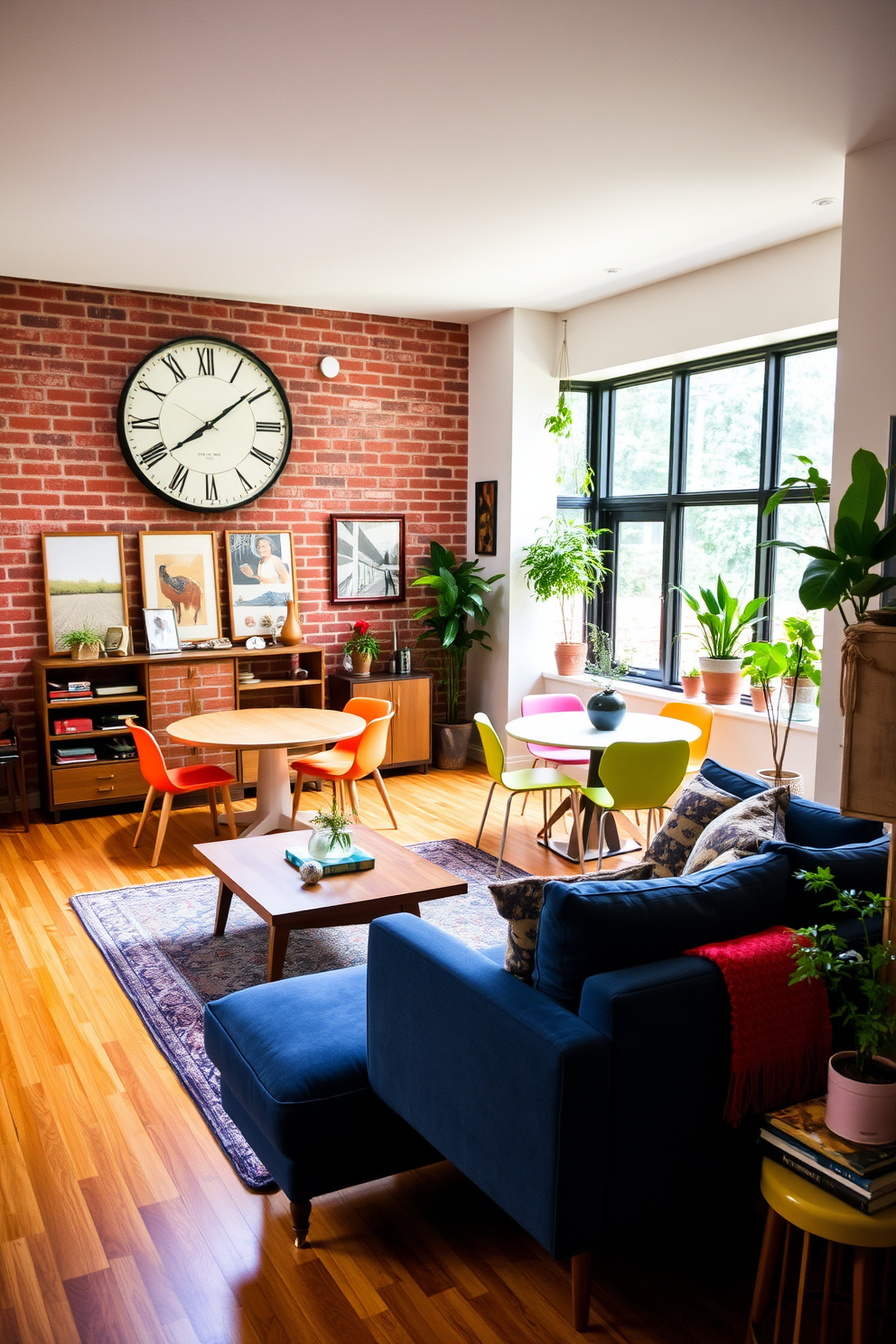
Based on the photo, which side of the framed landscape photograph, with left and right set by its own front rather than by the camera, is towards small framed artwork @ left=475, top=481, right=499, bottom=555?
left

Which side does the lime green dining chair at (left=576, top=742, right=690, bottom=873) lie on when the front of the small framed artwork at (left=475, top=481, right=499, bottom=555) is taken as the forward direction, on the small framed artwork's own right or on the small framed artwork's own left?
on the small framed artwork's own left

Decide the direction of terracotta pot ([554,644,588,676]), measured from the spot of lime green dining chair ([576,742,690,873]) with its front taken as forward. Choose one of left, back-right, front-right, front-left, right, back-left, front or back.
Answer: front-right

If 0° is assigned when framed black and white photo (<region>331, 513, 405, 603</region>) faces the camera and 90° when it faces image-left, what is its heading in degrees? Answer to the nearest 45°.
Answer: approximately 0°

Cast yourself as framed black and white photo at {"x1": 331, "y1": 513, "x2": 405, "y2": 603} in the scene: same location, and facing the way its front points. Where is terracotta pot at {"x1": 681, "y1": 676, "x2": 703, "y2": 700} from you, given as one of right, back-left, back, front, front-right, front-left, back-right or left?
front-left

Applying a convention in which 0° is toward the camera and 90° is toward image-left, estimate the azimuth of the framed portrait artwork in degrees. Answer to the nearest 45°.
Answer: approximately 0°

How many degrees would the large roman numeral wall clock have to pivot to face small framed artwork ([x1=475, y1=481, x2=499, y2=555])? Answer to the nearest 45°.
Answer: approximately 90° to its left

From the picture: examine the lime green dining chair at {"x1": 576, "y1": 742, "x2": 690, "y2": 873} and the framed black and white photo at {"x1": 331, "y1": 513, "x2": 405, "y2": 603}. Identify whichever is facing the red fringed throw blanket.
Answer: the framed black and white photo

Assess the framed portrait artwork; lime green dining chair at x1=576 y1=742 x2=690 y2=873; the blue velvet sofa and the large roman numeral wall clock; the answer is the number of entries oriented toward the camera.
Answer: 2
